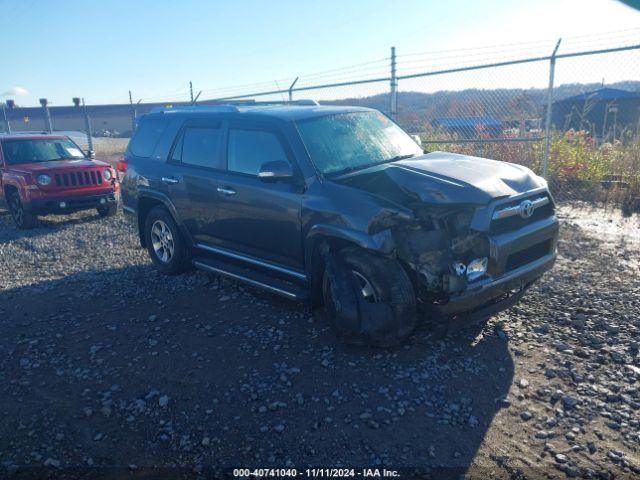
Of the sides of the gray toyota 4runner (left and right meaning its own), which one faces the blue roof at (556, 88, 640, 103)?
left

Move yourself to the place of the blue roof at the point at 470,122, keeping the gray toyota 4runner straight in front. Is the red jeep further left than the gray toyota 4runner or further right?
right

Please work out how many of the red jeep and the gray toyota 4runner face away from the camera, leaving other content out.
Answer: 0

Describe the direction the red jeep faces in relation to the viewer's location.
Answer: facing the viewer and to the right of the viewer
